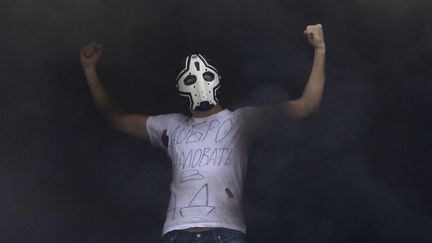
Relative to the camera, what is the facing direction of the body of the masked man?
toward the camera
